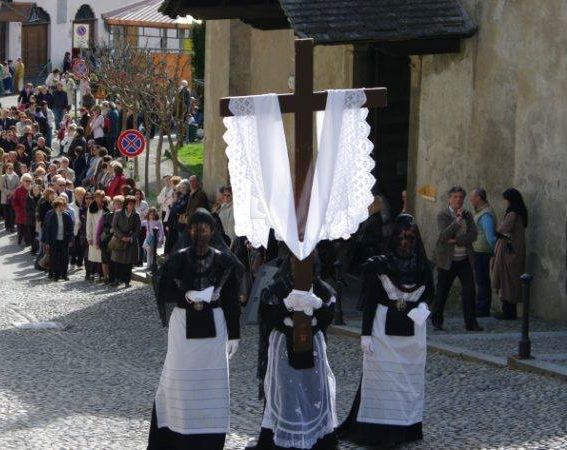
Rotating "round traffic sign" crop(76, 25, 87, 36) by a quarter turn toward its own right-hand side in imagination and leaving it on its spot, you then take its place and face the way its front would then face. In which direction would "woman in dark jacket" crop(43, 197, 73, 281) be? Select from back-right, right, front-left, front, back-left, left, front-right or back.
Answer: left

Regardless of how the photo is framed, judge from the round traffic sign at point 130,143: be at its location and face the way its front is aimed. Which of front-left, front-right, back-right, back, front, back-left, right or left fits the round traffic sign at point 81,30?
back

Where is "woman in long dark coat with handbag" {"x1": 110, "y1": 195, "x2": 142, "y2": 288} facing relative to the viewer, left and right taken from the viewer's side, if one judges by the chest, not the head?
facing the viewer

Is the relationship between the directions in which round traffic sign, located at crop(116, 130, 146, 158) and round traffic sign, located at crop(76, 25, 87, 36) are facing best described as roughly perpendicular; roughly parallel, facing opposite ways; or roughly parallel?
roughly parallel

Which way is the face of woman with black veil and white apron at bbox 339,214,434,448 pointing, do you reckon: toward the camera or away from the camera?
toward the camera

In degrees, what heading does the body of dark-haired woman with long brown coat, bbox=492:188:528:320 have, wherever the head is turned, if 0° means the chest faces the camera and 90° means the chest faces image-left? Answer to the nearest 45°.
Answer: approximately 90°

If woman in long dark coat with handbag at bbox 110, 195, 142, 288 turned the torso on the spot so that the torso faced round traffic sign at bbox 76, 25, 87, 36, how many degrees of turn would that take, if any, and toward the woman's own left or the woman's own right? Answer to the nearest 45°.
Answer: approximately 180°

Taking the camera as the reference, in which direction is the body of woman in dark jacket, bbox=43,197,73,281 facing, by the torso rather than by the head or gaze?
toward the camera
